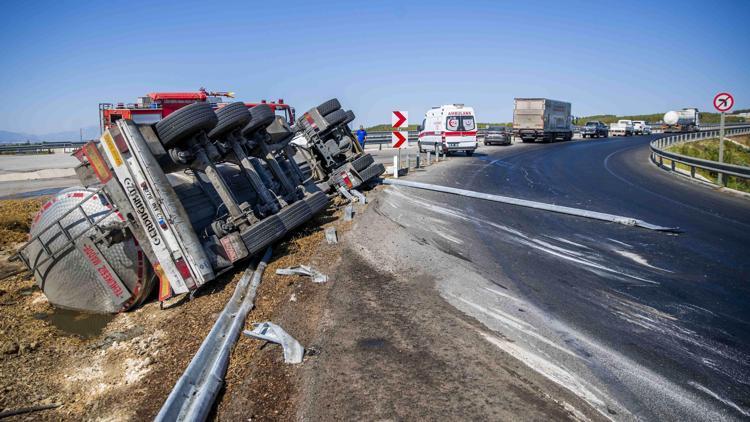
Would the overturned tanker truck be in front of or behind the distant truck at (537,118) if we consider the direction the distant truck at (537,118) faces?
behind

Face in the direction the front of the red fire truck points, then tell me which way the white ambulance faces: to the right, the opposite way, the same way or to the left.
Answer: to the left

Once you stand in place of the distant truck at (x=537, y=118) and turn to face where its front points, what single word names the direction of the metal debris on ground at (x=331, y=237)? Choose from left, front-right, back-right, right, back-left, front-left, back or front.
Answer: back-right

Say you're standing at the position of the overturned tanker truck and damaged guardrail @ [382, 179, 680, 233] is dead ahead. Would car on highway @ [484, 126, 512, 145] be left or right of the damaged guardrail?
left

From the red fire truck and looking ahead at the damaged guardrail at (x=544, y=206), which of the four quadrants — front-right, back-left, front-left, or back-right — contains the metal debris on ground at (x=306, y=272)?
front-right
